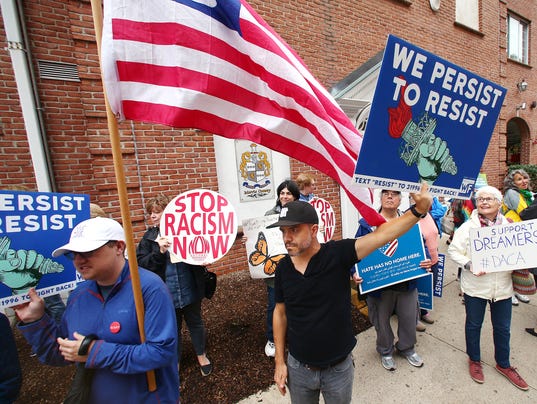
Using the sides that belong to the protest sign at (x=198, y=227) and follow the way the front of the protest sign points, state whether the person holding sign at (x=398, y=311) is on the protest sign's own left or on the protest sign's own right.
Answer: on the protest sign's own left

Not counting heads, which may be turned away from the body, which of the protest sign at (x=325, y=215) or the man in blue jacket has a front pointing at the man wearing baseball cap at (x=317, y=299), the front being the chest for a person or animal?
the protest sign

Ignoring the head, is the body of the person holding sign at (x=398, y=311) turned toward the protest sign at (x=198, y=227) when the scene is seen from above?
no

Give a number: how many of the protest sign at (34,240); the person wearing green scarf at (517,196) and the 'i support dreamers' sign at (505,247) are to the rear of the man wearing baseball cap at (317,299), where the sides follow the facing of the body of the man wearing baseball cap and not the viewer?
2

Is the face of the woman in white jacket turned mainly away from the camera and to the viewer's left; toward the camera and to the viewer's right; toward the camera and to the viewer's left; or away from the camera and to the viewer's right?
toward the camera and to the viewer's left

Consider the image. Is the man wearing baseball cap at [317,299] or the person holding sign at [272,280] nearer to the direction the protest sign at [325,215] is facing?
the man wearing baseball cap

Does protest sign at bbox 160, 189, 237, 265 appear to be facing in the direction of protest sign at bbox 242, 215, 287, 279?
no

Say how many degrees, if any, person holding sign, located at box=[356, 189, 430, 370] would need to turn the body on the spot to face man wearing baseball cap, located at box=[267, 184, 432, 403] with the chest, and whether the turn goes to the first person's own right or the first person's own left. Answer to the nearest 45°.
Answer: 0° — they already face them

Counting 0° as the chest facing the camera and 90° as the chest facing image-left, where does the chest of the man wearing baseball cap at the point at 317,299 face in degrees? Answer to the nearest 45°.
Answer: approximately 45°

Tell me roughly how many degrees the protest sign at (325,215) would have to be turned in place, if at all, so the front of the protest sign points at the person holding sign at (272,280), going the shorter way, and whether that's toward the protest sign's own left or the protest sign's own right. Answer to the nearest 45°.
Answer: approximately 45° to the protest sign's own right

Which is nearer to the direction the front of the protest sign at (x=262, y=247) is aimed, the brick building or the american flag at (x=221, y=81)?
the american flag

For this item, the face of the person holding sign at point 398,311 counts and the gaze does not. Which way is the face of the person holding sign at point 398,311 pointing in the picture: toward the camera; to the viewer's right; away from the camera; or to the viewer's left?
toward the camera

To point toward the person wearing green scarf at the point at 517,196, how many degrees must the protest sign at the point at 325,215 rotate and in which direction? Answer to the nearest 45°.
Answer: approximately 90° to its left

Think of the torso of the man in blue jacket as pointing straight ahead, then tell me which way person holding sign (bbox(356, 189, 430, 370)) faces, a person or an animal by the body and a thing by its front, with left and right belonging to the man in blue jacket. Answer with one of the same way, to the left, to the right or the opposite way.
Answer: the same way

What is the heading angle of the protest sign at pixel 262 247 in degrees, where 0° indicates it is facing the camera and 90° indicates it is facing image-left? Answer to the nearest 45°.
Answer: approximately 0°

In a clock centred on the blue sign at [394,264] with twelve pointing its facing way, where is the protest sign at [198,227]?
The protest sign is roughly at 2 o'clock from the blue sign.

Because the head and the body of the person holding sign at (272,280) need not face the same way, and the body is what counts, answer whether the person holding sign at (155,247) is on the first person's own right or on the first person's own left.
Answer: on the first person's own right

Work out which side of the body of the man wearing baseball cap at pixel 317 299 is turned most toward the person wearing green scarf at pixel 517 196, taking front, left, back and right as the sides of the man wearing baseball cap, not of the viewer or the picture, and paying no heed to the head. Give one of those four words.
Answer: back

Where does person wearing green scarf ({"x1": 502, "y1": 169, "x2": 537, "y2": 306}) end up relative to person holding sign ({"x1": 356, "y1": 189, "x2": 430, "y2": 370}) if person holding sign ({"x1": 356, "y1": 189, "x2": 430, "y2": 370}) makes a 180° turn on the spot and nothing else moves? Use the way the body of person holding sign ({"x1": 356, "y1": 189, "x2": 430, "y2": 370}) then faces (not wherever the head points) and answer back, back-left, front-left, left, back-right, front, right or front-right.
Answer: front-right

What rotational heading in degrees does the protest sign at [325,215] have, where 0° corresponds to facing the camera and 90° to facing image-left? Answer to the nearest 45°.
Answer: approximately 0°

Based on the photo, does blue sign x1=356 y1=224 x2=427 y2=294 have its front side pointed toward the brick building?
no

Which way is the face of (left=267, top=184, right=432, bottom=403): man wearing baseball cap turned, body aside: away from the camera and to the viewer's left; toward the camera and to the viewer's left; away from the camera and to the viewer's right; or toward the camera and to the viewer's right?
toward the camera and to the viewer's left
